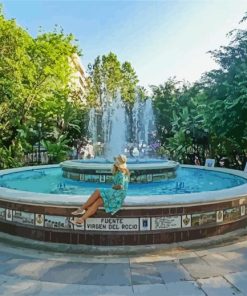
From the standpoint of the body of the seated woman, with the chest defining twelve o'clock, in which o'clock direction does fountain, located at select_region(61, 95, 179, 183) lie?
The fountain is roughly at 3 o'clock from the seated woman.

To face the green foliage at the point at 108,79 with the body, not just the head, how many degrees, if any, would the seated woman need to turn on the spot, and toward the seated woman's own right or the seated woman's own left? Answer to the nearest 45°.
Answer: approximately 90° to the seated woman's own right

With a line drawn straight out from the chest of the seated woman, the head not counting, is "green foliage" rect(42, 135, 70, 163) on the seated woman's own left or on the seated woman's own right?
on the seated woman's own right

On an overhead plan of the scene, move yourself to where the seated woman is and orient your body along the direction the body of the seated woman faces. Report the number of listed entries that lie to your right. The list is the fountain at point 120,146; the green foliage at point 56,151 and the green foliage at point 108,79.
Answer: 3

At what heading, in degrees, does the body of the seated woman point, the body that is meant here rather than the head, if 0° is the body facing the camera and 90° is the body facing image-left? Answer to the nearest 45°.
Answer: approximately 90°
